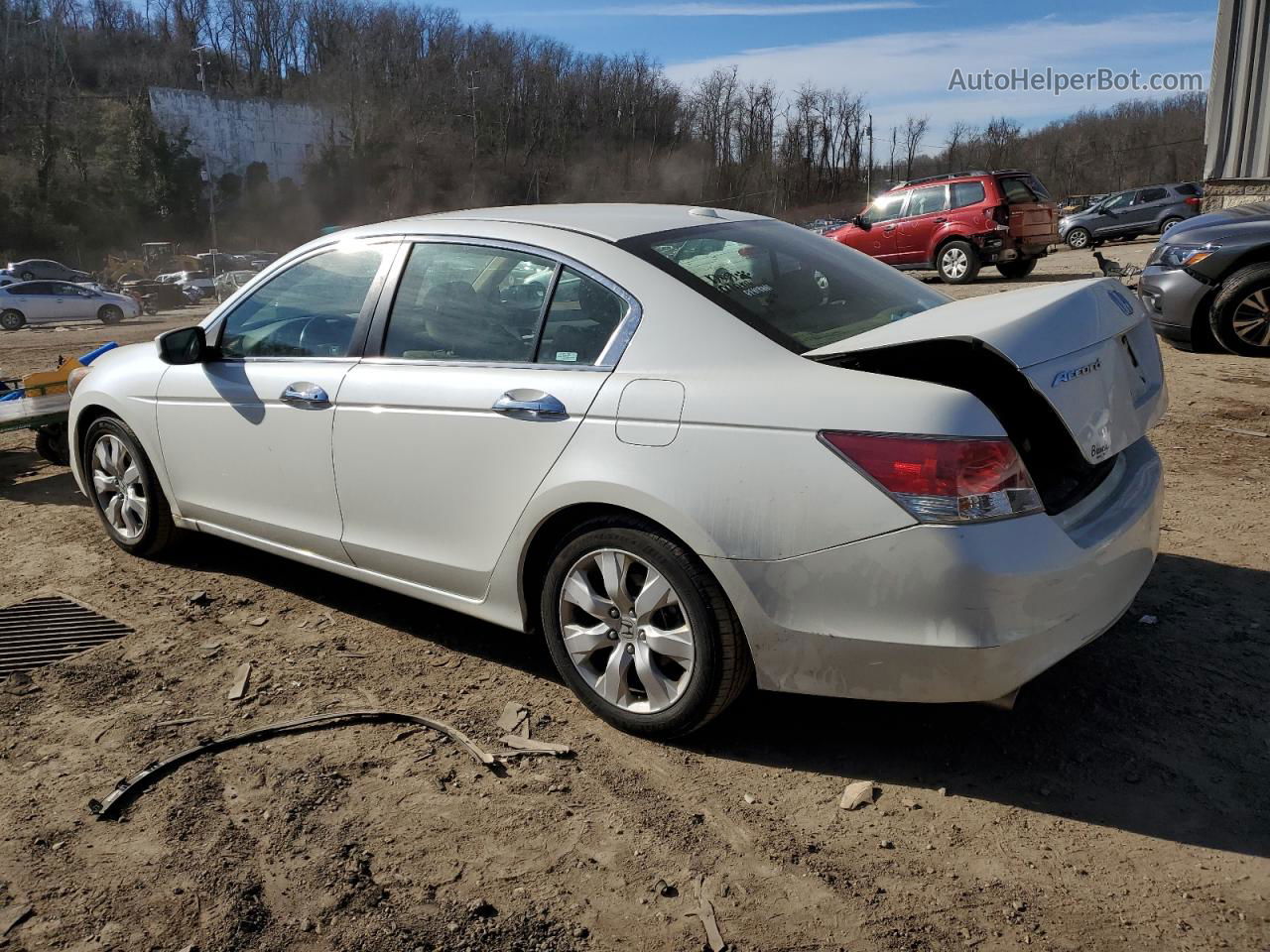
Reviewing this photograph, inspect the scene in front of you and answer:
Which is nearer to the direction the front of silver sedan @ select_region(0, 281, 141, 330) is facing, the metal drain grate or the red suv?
the red suv

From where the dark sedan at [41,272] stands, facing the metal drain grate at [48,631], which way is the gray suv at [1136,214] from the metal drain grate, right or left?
left

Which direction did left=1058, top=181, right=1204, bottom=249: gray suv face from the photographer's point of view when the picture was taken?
facing to the left of the viewer

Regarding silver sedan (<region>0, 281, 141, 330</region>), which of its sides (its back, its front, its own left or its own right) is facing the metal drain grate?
right

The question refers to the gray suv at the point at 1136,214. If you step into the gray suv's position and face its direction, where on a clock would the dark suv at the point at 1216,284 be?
The dark suv is roughly at 9 o'clock from the gray suv.

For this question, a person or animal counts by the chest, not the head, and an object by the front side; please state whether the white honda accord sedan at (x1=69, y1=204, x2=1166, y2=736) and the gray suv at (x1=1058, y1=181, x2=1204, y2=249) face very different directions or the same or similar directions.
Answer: same or similar directions

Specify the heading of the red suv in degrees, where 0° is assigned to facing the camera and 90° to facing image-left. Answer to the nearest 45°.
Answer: approximately 135°

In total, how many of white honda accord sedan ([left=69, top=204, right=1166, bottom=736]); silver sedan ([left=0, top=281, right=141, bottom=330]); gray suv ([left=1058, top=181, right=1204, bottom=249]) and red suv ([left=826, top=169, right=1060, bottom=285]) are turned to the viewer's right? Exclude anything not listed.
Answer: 1

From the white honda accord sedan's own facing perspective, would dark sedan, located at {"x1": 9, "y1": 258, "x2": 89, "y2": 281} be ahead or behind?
ahead

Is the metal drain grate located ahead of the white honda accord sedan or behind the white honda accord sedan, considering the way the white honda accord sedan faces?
ahead

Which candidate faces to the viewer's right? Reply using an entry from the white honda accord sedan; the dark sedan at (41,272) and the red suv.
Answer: the dark sedan

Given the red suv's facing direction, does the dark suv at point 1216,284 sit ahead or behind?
behind

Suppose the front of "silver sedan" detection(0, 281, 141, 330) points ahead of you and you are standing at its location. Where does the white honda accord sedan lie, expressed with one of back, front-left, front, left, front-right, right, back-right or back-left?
right

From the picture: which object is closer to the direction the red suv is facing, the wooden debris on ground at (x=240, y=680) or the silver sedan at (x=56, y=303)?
the silver sedan

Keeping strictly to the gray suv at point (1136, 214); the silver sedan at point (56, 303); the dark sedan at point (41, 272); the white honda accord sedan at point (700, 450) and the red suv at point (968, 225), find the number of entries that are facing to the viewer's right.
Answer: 2

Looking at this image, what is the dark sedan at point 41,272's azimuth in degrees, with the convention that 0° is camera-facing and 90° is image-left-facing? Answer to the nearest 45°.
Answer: approximately 270°
